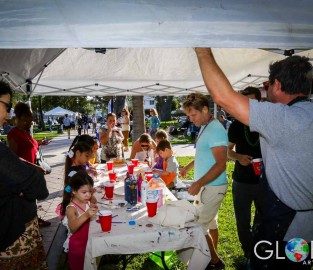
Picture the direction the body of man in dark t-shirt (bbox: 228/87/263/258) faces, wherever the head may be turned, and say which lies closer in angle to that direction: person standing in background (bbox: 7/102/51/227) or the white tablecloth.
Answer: the white tablecloth

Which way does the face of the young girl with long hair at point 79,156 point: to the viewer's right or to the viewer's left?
to the viewer's right

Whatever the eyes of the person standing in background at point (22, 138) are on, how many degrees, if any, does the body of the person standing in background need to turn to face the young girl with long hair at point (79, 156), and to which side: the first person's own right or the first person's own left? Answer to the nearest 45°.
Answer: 0° — they already face them

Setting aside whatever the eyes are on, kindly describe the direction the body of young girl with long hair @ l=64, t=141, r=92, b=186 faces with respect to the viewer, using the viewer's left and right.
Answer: facing to the right of the viewer

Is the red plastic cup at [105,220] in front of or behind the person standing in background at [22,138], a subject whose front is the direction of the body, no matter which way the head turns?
in front

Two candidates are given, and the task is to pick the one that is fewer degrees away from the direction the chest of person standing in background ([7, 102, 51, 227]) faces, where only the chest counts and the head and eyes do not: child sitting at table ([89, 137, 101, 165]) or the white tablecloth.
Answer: the white tablecloth

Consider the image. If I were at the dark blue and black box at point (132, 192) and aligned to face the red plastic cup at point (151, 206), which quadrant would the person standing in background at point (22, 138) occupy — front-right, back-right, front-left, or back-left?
back-right

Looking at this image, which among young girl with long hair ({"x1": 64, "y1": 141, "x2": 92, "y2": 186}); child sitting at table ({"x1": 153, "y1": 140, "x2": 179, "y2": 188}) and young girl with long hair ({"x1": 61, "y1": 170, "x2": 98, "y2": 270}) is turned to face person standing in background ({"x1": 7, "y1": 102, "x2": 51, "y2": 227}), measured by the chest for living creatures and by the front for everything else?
the child sitting at table

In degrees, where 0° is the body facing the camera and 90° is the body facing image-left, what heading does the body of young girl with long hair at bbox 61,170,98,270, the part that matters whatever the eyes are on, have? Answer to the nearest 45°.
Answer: approximately 315°

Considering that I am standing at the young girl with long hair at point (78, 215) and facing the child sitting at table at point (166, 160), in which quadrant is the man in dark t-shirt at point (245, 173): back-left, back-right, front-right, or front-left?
front-right

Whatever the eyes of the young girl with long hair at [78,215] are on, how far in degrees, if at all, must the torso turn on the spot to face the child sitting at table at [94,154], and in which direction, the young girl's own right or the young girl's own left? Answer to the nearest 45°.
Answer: approximately 135° to the young girl's own left

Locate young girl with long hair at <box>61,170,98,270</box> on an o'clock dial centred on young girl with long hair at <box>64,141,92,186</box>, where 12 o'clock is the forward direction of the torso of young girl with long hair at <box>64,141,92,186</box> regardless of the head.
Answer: young girl with long hair at <box>61,170,98,270</box> is roughly at 3 o'clock from young girl with long hair at <box>64,141,92,186</box>.
